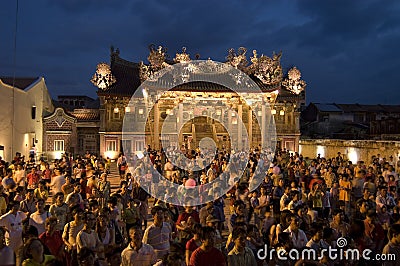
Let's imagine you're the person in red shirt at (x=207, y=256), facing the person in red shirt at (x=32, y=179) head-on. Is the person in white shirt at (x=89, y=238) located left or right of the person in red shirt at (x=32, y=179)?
left

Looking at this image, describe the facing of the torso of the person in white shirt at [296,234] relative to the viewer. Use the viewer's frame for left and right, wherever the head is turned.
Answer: facing the viewer and to the left of the viewer

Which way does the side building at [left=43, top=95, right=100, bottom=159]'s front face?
toward the camera

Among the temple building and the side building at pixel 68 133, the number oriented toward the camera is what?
2

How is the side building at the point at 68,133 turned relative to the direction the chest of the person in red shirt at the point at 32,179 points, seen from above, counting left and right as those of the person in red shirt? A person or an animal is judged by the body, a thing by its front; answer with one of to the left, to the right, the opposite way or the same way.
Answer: the same way

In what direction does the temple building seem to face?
toward the camera

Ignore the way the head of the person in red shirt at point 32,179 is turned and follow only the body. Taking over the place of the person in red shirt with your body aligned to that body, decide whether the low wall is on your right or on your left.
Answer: on your left

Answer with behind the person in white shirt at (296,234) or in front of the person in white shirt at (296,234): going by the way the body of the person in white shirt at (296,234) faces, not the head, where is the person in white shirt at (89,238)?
in front

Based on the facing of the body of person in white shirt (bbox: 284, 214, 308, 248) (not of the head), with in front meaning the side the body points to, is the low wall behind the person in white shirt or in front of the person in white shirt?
behind

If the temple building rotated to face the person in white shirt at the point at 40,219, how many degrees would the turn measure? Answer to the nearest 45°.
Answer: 0° — it already faces them

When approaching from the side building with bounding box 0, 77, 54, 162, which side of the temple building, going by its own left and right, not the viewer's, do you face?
right

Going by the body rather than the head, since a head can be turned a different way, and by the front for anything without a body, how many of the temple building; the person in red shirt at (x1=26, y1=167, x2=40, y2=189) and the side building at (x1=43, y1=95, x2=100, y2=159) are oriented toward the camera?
3

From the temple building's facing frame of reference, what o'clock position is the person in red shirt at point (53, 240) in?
The person in red shirt is roughly at 12 o'clock from the temple building.

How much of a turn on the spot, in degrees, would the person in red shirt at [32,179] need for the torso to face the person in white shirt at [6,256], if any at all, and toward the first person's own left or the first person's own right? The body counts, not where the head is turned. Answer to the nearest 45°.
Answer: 0° — they already face them
